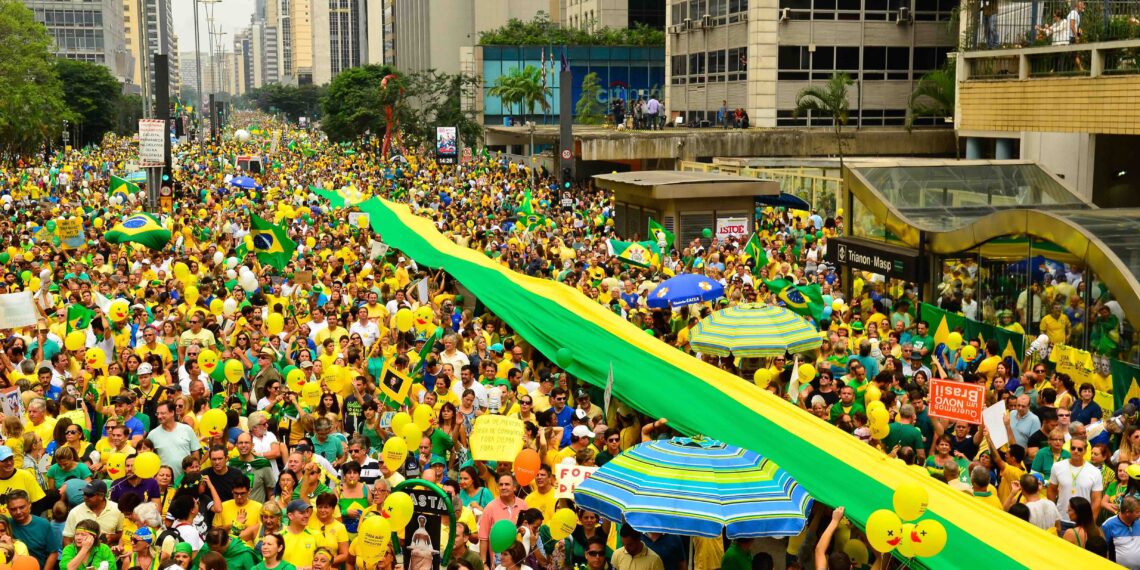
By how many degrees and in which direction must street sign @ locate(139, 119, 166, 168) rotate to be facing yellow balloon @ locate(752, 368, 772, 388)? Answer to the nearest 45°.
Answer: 0° — it already faces it

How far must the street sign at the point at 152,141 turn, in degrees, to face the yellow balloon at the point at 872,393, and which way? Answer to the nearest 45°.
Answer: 0° — it already faces it

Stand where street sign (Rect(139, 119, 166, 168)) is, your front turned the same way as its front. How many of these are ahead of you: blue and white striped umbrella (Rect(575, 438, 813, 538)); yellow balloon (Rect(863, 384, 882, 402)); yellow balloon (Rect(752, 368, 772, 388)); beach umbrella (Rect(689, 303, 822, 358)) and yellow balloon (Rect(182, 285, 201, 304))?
5

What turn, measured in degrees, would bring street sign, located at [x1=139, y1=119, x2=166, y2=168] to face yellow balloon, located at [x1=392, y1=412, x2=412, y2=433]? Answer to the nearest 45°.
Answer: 0° — it already faces it

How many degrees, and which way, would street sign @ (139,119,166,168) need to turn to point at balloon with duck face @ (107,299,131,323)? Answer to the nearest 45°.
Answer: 0° — it already faces it

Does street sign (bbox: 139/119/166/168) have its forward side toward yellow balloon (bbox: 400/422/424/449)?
yes

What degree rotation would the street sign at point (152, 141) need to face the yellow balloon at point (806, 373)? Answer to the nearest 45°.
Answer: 0° — it already faces it

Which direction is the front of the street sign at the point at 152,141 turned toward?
toward the camera

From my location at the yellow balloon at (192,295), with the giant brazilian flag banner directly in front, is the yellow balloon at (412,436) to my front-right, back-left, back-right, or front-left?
front-right

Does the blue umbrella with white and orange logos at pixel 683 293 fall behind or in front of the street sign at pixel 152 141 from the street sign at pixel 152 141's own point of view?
in front

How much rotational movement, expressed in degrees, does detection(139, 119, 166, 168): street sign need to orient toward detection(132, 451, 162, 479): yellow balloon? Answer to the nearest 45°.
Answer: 0° — it already faces it

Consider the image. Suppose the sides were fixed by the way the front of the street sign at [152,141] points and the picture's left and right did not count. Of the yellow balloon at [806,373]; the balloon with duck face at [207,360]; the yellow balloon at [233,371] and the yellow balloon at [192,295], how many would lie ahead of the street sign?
4

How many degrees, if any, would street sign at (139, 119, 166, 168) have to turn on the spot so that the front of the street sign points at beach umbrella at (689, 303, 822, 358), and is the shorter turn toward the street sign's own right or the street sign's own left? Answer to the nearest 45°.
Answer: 0° — it already faces it

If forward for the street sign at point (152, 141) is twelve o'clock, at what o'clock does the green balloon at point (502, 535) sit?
The green balloon is roughly at 12 o'clock from the street sign.

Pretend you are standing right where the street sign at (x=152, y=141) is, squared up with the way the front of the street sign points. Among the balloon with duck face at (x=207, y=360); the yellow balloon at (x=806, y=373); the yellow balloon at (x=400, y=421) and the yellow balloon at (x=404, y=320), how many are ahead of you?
4

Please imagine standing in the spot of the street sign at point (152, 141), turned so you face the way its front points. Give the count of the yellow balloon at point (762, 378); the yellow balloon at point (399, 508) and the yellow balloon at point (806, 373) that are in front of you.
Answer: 3

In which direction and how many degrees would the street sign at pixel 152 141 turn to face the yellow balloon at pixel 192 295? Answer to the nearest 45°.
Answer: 0° — it already faces it

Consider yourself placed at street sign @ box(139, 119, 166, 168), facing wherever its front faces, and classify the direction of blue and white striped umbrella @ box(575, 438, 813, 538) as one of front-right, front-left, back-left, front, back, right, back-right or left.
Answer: front

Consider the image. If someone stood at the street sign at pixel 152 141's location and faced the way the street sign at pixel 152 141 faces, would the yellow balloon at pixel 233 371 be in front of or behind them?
in front

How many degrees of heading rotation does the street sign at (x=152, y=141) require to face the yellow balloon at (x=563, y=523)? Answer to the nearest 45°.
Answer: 0° — it already faces it
